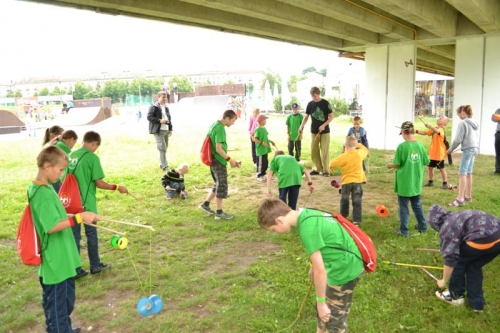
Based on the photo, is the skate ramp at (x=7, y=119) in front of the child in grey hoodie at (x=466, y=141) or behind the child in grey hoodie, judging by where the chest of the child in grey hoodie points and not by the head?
in front

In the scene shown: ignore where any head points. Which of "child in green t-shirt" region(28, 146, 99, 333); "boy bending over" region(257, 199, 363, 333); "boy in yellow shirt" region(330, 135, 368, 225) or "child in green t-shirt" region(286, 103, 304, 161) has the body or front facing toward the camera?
"child in green t-shirt" region(286, 103, 304, 161)

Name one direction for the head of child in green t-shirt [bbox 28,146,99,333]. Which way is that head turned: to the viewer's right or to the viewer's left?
to the viewer's right

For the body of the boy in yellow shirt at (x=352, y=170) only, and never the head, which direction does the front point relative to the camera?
away from the camera

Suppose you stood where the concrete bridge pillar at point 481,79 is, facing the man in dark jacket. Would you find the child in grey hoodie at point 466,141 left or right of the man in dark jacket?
left

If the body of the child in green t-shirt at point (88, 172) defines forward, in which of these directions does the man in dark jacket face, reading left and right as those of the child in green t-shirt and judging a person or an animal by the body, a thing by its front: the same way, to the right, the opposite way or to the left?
to the right

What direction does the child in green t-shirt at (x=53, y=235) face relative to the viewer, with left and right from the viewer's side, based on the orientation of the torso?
facing to the right of the viewer

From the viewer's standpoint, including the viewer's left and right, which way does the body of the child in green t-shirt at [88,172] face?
facing away from the viewer and to the right of the viewer
